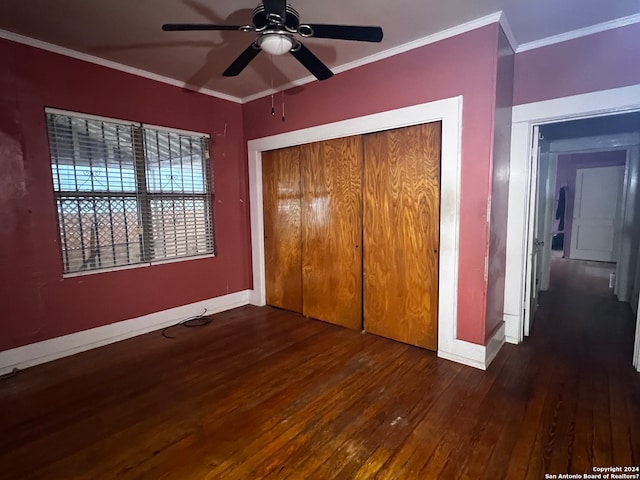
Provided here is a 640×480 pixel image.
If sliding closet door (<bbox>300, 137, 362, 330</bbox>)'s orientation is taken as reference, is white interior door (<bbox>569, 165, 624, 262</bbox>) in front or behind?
behind

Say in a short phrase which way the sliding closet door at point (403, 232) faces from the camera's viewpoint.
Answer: facing the viewer and to the left of the viewer

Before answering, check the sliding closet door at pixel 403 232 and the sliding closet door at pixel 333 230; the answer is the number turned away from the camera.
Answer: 0

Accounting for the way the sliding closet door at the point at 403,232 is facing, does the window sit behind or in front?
in front

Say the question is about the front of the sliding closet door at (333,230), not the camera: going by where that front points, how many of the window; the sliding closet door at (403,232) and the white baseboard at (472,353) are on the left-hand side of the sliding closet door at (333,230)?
2

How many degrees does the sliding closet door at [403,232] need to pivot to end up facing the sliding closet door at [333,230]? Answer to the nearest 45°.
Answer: approximately 90° to its right

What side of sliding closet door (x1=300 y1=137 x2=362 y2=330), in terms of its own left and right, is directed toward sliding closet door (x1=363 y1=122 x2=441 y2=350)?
left

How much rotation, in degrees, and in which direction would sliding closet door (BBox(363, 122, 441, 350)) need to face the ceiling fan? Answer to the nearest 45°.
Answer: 0° — it already faces it

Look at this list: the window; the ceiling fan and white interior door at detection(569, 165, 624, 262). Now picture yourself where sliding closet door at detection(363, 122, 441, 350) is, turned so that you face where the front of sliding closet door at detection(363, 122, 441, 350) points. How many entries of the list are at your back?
1
